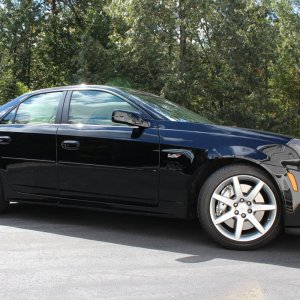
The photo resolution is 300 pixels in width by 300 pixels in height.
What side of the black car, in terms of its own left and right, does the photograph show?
right
